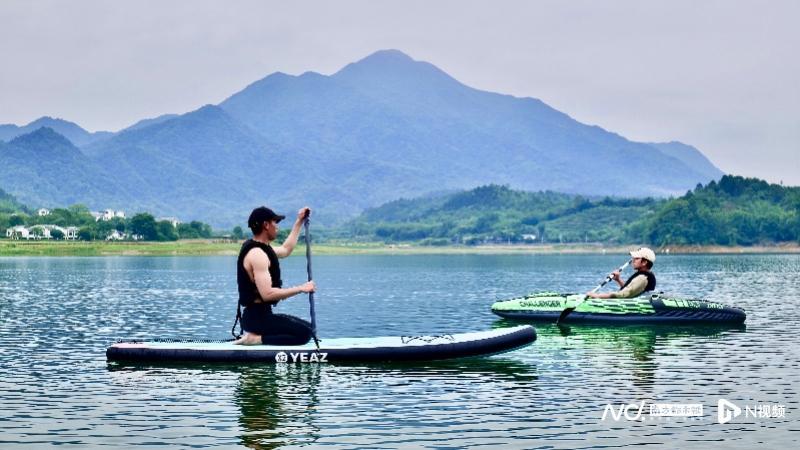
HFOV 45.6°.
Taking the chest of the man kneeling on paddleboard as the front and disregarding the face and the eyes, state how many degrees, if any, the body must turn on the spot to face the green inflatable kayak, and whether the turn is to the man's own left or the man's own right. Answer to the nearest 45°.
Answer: approximately 45° to the man's own left

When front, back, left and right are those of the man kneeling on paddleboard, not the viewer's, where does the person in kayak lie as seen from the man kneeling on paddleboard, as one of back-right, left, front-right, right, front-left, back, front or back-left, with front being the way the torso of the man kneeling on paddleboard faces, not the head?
front-left

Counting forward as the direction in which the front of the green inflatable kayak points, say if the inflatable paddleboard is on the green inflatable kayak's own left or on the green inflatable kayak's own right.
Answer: on the green inflatable kayak's own left

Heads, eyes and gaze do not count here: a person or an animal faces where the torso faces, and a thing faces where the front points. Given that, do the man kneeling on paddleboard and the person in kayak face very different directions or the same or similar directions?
very different directions

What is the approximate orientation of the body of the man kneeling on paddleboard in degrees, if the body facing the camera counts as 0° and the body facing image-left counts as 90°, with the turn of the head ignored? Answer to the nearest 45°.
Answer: approximately 270°

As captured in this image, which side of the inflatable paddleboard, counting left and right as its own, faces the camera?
right

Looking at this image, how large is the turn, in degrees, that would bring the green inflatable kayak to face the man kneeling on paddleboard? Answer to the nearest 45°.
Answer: approximately 45° to its left

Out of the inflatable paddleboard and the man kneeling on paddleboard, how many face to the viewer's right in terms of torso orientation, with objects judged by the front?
2

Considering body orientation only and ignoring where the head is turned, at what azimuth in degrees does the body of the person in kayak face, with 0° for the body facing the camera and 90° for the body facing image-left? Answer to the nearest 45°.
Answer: approximately 90°

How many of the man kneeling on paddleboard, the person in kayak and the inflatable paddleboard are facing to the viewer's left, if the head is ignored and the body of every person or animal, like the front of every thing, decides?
1

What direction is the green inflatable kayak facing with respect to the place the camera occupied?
facing to the left of the viewer

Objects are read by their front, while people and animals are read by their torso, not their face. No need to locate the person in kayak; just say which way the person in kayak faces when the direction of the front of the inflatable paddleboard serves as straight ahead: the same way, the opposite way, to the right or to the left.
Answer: the opposite way

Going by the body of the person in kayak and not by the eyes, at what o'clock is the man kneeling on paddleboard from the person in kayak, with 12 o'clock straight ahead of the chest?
The man kneeling on paddleboard is roughly at 10 o'clock from the person in kayak.

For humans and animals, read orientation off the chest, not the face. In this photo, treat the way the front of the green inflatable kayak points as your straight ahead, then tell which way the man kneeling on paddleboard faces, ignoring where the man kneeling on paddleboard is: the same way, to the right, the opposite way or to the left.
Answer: the opposite way

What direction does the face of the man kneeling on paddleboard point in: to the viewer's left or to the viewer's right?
to the viewer's right
